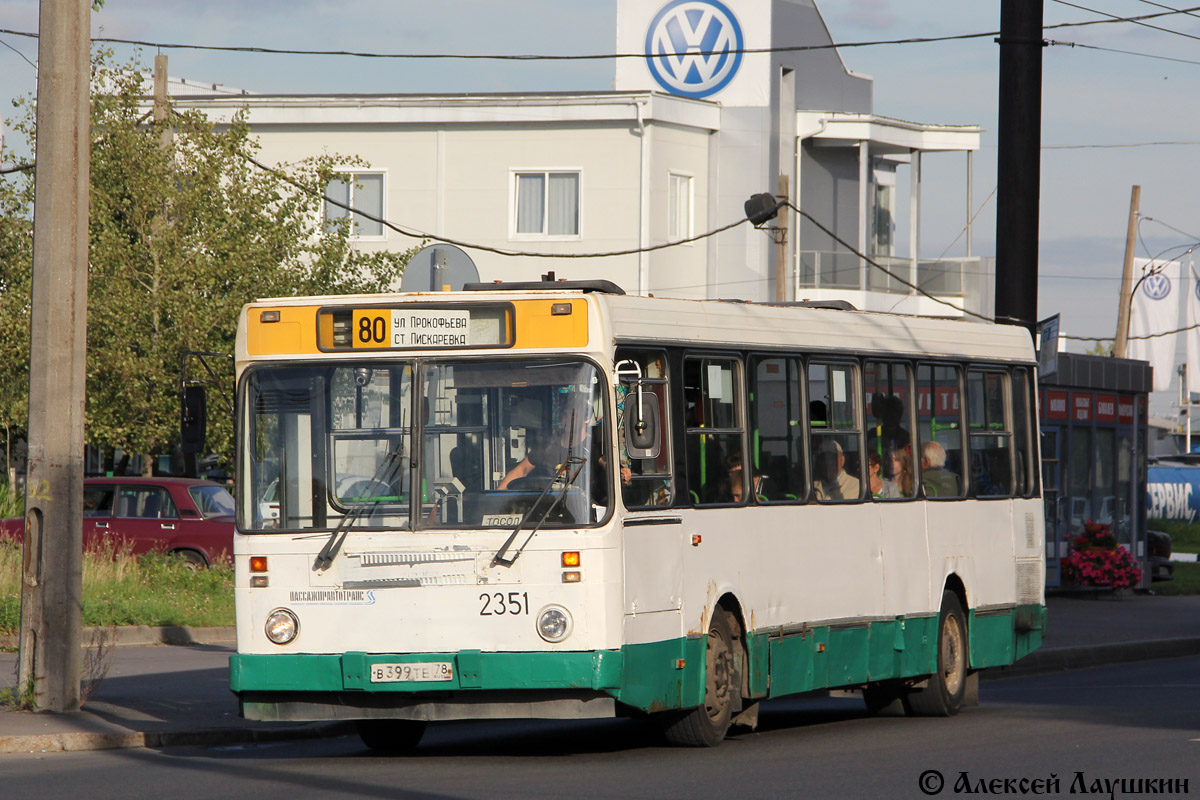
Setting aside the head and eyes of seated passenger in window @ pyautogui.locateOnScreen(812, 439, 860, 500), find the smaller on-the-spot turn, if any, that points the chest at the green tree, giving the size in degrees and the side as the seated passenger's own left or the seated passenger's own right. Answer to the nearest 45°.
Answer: approximately 90° to the seated passenger's own right

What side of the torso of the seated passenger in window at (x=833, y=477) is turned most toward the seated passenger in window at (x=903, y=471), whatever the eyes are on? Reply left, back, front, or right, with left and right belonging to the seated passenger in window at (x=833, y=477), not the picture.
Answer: back

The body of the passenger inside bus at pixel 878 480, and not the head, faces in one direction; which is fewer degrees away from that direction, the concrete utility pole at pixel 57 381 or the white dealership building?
the concrete utility pole

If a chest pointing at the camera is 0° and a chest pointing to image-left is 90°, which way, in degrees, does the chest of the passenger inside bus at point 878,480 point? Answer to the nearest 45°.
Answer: approximately 45°

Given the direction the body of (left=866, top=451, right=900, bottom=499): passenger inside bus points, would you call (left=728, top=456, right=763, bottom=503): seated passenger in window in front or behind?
in front

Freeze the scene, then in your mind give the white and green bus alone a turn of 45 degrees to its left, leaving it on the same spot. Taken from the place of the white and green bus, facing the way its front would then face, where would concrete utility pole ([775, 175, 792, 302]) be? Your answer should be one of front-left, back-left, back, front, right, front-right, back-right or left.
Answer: back

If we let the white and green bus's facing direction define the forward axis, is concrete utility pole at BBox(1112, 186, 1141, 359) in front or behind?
behind

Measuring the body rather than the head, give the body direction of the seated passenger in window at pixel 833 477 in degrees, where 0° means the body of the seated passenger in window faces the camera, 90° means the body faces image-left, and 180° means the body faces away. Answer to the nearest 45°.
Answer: approximately 45°

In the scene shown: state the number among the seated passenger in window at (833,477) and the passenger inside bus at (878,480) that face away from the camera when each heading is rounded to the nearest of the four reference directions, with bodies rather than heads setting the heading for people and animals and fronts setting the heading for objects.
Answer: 0

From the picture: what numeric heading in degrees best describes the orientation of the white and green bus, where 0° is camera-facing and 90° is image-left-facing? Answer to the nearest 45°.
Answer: approximately 45°

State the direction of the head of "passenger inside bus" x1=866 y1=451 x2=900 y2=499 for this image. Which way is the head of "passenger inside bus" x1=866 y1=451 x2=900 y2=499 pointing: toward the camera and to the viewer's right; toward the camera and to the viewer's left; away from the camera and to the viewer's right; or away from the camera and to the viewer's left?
toward the camera and to the viewer's left
